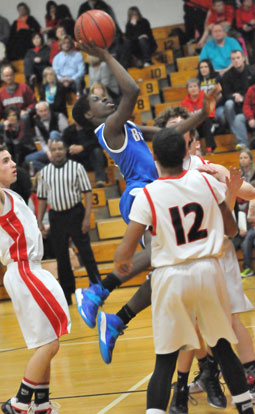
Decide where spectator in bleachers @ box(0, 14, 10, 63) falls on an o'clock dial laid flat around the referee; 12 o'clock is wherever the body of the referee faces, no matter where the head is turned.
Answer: The spectator in bleachers is roughly at 6 o'clock from the referee.

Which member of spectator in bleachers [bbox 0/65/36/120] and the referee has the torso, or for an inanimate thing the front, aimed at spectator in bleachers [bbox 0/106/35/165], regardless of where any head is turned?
spectator in bleachers [bbox 0/65/36/120]

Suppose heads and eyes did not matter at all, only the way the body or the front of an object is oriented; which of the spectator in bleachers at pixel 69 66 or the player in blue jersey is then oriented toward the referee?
the spectator in bleachers

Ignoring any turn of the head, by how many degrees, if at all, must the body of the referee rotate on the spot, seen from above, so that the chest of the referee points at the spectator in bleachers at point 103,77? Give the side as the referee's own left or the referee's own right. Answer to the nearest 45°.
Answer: approximately 180°

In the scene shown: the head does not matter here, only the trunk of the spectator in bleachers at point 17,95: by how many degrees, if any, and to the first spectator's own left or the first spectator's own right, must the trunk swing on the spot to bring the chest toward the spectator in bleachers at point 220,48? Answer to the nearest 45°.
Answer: approximately 90° to the first spectator's own left

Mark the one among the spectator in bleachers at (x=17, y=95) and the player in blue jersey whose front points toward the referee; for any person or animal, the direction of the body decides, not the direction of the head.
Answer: the spectator in bleachers

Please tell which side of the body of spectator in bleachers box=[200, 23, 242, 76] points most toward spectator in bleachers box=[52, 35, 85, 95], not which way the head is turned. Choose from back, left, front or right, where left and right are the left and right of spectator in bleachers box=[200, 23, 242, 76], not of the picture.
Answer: right
